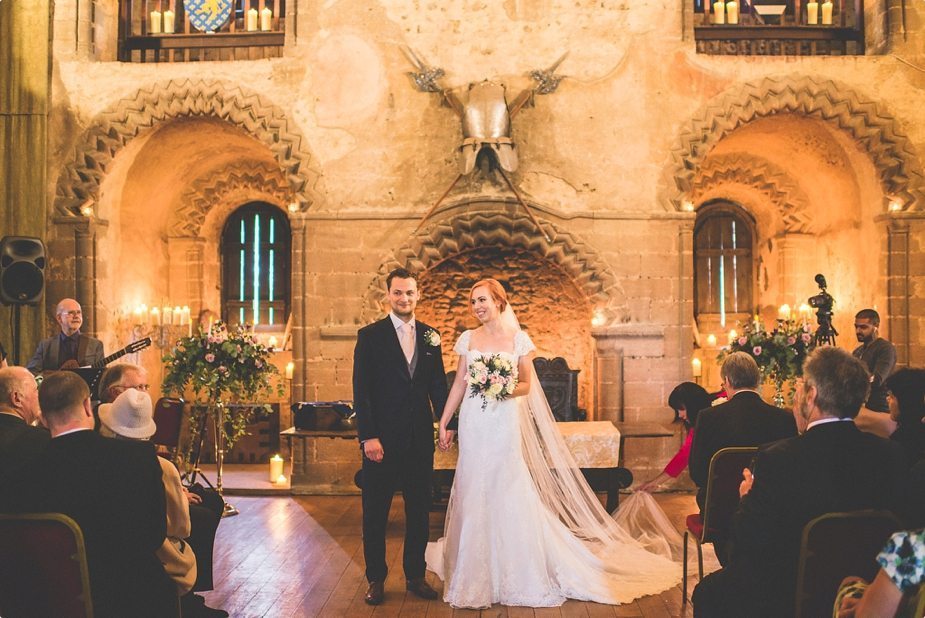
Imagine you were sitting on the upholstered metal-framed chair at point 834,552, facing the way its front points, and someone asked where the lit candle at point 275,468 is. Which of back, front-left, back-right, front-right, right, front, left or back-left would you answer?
front-left

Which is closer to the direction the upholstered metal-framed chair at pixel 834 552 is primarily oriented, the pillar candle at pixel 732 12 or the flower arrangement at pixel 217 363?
the pillar candle

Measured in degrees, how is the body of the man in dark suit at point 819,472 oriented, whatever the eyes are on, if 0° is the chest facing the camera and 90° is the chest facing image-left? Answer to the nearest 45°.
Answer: approximately 135°

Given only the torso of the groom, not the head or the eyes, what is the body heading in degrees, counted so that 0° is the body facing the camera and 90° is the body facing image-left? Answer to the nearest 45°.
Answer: approximately 0°

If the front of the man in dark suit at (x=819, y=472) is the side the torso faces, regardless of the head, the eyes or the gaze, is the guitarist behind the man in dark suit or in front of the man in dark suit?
in front

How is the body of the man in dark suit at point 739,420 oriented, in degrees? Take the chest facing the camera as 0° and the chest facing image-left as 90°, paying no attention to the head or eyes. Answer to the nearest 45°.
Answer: approximately 180°

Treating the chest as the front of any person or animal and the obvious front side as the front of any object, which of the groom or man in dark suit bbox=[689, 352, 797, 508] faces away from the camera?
the man in dark suit

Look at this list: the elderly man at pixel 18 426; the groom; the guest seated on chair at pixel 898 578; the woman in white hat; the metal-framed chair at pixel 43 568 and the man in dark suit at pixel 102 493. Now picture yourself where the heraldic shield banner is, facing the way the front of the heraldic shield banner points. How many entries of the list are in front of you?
6

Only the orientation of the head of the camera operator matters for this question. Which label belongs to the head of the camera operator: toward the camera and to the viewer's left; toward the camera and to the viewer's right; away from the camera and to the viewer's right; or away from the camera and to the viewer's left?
toward the camera and to the viewer's left

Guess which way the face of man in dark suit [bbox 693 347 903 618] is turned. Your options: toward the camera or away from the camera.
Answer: away from the camera

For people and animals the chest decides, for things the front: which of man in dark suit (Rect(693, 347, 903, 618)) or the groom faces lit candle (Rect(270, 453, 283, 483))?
the man in dark suit

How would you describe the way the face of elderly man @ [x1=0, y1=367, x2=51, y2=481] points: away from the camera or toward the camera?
away from the camera

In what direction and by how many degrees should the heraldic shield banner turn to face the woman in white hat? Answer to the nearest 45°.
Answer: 0° — it already faces them

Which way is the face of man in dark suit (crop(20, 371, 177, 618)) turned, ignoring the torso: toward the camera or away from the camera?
away from the camera

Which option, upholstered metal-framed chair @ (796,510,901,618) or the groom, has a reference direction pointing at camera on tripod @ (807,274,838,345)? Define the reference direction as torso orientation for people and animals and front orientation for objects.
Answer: the upholstered metal-framed chair

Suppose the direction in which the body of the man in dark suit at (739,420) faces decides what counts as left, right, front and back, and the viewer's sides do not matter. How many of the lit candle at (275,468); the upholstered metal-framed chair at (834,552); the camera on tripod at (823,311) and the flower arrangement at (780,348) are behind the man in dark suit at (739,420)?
1

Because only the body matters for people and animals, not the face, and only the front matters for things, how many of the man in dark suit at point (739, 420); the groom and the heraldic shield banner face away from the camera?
1

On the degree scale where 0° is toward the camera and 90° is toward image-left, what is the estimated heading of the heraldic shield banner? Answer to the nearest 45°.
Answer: approximately 0°

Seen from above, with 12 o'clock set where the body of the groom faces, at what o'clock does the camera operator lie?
The camera operator is roughly at 8 o'clock from the groom.
